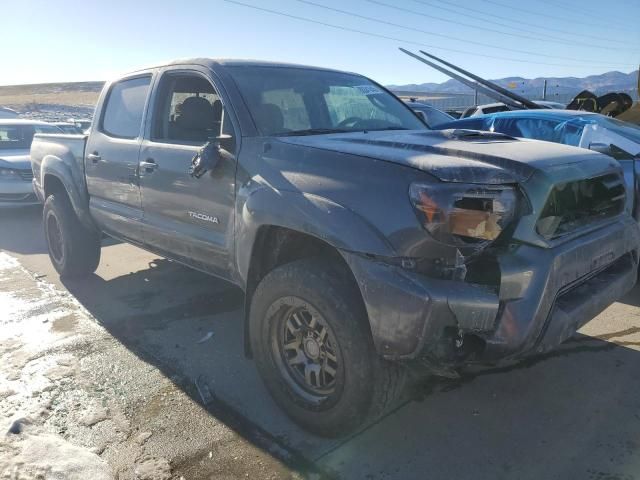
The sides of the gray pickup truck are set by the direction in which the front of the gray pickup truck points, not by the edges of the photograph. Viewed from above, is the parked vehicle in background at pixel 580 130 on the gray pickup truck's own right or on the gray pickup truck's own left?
on the gray pickup truck's own left

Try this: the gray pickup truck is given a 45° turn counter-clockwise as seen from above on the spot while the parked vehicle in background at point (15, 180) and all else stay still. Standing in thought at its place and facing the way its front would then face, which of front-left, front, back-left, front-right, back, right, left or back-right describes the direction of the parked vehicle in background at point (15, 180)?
back-left

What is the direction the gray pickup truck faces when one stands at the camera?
facing the viewer and to the right of the viewer
